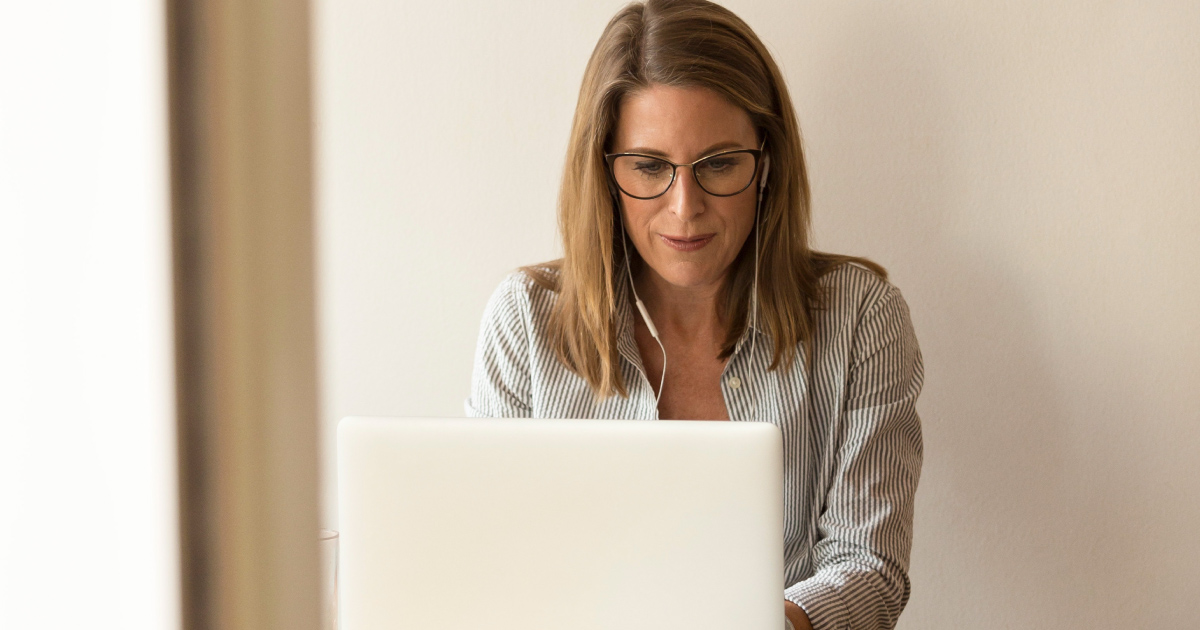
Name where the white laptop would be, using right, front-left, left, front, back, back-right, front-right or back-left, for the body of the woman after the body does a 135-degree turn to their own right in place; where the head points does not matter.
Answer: back-left

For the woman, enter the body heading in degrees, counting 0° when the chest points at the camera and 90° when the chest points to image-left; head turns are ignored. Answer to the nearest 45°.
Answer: approximately 0°

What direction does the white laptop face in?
away from the camera
